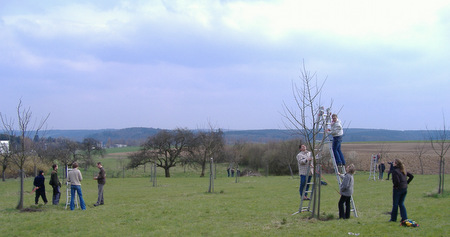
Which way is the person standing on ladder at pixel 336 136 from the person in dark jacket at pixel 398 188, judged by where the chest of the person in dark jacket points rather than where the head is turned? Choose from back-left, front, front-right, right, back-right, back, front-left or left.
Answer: front

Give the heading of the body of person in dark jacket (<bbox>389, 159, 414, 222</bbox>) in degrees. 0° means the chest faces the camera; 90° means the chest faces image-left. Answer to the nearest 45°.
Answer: approximately 135°

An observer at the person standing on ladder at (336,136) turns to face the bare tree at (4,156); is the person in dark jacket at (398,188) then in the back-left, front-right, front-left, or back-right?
back-left

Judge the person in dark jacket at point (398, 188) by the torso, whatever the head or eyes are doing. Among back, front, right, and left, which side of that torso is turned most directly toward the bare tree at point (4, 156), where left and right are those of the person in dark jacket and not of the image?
front
